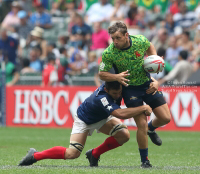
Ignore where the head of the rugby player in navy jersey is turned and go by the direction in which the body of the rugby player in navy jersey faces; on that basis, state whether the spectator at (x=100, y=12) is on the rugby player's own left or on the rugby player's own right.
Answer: on the rugby player's own left

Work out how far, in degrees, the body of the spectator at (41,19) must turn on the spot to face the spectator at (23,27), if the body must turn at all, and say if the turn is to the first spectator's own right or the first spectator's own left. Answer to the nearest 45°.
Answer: approximately 90° to the first spectator's own right

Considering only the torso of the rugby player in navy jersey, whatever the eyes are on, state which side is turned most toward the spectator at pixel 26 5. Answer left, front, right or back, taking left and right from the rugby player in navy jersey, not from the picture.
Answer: left

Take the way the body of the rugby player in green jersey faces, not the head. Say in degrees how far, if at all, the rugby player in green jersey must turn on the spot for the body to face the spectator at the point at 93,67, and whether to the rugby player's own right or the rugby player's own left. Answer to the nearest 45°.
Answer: approximately 180°

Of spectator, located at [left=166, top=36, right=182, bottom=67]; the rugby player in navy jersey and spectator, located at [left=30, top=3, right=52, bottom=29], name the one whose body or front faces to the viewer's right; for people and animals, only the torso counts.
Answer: the rugby player in navy jersey

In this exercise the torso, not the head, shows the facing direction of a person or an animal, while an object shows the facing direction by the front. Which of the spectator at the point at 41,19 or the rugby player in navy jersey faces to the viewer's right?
the rugby player in navy jersey
